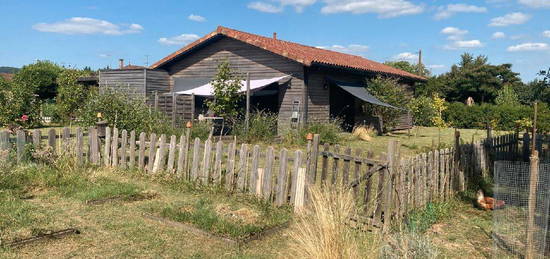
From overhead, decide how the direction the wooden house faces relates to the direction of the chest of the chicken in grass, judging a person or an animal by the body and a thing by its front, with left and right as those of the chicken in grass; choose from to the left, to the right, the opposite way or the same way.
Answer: to the left

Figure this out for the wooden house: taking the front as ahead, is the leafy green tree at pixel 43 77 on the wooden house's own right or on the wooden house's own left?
on the wooden house's own right

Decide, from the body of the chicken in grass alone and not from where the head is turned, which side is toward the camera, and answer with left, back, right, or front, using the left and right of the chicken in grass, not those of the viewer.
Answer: left

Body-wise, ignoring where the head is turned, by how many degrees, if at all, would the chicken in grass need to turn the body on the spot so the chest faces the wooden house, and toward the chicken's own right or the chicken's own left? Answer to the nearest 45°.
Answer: approximately 45° to the chicken's own right

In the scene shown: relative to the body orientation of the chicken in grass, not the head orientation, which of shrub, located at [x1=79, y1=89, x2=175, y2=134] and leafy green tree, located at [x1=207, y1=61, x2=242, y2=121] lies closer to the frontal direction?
the shrub
